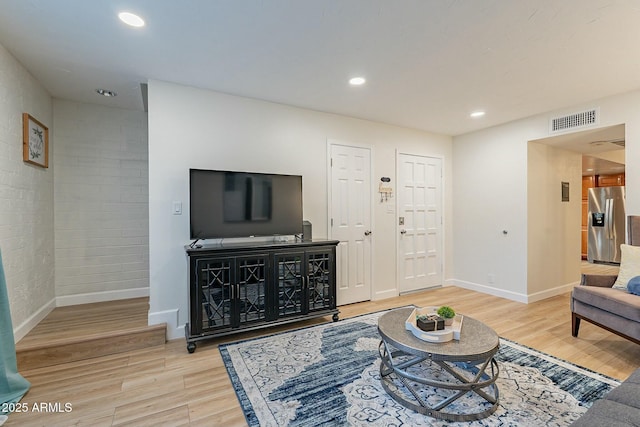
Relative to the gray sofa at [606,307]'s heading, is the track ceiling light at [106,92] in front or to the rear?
in front

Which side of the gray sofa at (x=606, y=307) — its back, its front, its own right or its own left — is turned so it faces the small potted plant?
front

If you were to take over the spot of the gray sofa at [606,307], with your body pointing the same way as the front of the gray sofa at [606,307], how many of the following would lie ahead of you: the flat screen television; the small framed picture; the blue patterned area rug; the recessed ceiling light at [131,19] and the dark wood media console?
5

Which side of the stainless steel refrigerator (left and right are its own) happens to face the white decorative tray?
front

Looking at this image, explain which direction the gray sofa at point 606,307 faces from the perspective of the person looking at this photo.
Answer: facing the viewer and to the left of the viewer

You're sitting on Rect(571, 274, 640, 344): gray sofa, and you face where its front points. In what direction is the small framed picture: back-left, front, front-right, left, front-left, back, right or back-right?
front

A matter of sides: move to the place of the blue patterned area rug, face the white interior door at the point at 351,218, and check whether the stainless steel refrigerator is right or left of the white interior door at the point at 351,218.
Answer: right

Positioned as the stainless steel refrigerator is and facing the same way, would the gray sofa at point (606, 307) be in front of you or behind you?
in front

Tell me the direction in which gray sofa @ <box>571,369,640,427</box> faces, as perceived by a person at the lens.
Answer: facing away from the viewer and to the left of the viewer

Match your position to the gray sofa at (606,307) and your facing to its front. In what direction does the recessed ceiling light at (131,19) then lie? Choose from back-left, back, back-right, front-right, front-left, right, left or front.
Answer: front

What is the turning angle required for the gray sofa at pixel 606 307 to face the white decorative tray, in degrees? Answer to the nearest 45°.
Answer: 0° — it already faces it

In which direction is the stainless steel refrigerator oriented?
toward the camera
